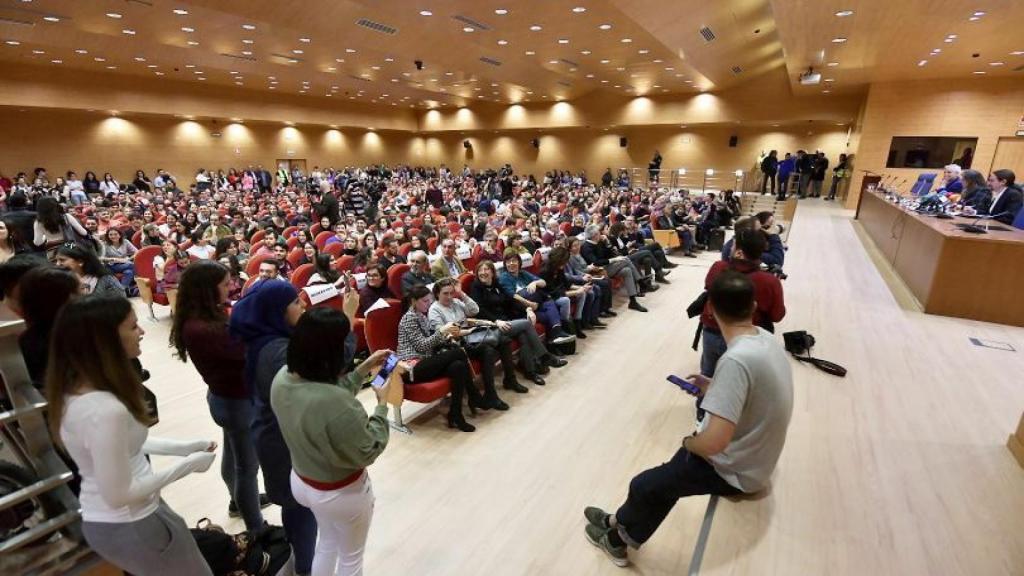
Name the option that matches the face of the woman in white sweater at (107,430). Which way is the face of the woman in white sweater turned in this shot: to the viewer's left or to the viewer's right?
to the viewer's right

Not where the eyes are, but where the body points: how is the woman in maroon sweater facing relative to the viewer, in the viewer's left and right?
facing away from the viewer and to the right of the viewer

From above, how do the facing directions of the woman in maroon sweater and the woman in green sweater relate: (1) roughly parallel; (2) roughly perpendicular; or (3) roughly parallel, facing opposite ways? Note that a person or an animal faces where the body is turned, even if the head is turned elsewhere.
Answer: roughly parallel

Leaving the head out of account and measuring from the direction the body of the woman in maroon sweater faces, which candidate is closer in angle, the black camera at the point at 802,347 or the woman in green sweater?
the black camera

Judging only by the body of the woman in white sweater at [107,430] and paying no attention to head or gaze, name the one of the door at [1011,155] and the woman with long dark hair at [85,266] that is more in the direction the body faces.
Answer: the door

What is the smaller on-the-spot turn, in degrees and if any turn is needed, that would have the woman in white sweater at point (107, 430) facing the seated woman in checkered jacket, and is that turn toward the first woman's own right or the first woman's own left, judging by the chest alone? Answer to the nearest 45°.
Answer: approximately 45° to the first woman's own left

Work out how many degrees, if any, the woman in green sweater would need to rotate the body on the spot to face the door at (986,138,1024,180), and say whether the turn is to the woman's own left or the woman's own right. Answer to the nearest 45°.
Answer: approximately 45° to the woman's own right

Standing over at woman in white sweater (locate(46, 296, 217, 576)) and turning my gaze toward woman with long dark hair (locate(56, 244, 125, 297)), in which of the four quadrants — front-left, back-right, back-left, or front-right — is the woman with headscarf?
front-right

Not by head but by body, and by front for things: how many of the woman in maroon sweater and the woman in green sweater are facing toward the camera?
0

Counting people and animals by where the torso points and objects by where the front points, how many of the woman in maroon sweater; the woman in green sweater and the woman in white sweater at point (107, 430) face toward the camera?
0

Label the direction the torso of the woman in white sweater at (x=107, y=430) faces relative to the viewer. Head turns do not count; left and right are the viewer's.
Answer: facing to the right of the viewer

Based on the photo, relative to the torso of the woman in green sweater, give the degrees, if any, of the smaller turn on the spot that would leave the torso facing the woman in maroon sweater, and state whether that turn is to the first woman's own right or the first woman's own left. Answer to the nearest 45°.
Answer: approximately 90° to the first woman's own left

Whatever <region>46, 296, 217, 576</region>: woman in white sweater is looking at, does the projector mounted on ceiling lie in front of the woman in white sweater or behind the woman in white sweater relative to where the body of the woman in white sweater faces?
in front

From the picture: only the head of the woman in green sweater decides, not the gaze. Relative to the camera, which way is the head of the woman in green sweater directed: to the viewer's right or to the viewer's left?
to the viewer's right

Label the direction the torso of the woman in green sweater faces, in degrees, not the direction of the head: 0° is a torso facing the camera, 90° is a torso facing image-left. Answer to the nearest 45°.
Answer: approximately 225°
